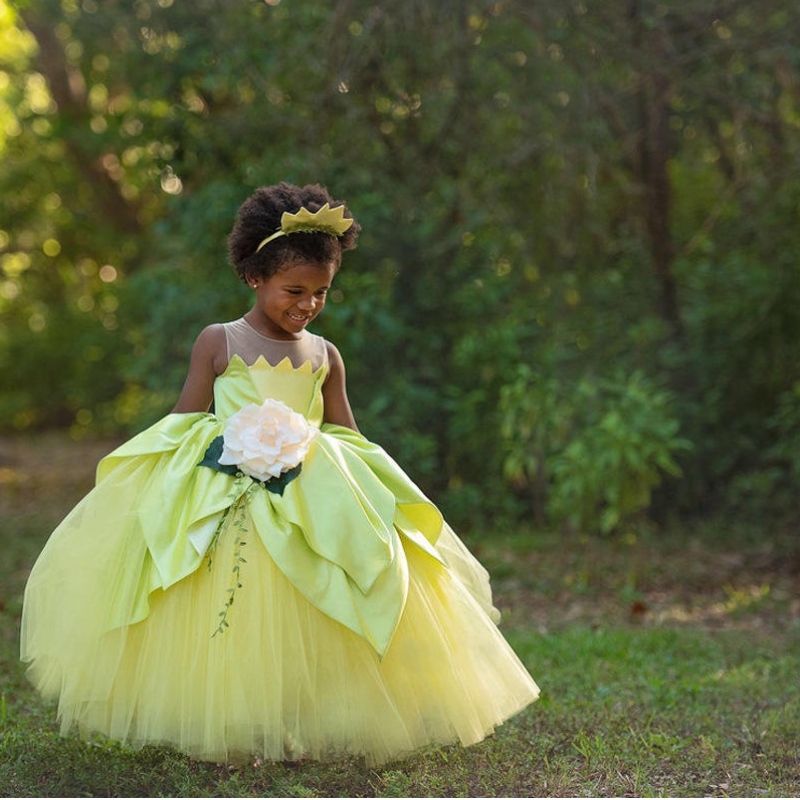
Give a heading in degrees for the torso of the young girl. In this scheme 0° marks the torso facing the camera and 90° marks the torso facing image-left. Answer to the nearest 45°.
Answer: approximately 315°
